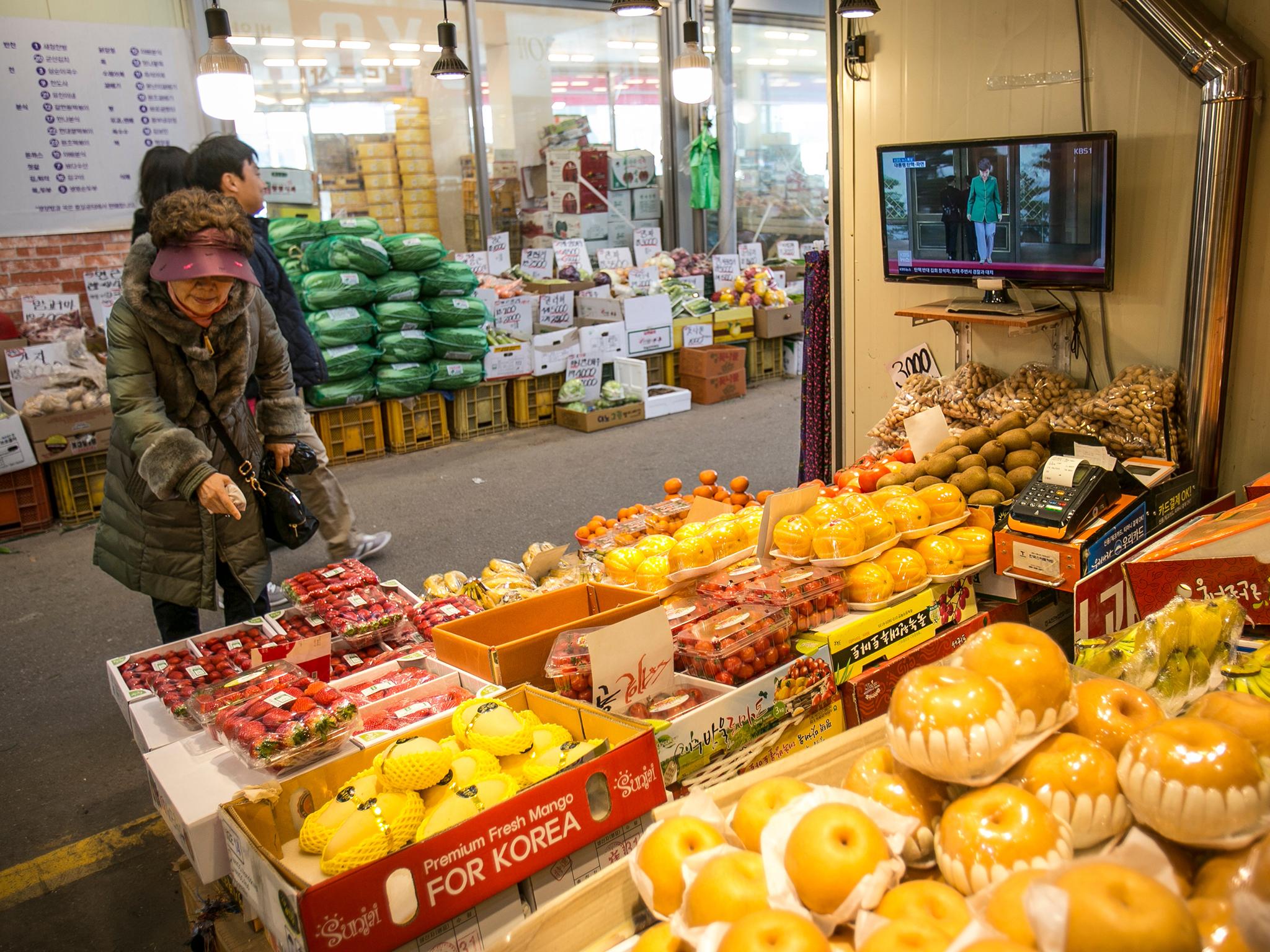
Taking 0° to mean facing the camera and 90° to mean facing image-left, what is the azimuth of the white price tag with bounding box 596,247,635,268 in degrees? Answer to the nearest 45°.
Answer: approximately 0°

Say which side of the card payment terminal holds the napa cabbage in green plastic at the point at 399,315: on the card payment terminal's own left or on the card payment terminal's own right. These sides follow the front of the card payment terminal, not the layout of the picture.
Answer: on the card payment terminal's own right

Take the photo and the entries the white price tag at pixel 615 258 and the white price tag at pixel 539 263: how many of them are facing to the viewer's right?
0

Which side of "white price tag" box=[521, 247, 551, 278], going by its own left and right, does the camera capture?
front

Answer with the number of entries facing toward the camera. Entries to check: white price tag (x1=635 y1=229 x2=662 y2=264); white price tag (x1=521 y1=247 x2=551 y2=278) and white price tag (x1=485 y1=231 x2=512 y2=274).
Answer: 3

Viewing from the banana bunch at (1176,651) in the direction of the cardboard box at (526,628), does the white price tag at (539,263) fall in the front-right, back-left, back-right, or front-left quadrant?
front-right

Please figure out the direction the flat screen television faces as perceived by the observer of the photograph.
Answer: facing the viewer and to the left of the viewer

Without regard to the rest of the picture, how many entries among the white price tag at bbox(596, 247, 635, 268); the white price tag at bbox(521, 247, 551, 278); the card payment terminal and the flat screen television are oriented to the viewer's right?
0

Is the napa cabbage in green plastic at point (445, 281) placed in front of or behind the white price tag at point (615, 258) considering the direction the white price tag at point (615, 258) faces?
in front

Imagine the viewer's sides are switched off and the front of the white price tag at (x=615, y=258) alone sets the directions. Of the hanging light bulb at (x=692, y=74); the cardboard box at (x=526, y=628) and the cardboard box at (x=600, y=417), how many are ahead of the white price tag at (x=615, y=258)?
3

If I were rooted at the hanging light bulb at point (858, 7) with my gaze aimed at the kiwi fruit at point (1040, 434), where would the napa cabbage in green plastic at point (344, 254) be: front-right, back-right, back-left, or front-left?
back-right

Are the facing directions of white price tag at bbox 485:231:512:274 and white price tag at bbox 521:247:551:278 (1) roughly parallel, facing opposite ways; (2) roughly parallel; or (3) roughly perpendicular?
roughly parallel

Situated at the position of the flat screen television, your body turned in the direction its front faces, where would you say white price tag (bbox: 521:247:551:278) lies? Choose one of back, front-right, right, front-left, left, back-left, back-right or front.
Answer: right

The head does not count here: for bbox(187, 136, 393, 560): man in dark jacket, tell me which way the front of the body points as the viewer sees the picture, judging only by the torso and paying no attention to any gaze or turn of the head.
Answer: to the viewer's right
